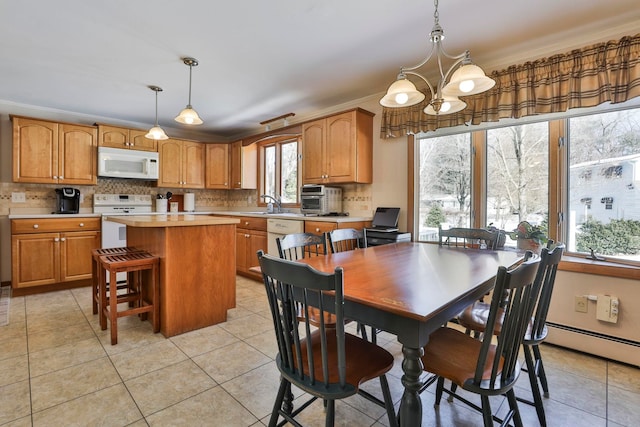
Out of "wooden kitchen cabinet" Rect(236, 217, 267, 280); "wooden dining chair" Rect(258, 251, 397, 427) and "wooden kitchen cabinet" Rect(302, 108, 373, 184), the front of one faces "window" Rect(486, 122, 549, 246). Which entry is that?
the wooden dining chair

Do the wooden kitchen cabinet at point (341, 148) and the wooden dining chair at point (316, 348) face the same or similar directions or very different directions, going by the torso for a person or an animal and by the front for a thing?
very different directions

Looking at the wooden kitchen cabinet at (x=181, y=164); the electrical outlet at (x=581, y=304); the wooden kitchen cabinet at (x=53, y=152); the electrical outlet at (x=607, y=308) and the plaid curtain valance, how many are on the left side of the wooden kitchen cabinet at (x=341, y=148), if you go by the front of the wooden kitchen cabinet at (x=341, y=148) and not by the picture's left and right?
3

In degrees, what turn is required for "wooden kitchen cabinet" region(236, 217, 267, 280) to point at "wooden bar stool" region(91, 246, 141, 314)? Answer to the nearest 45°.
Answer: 0° — it already faces it

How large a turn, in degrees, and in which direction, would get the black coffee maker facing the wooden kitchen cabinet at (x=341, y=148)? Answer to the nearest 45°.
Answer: approximately 45° to its left

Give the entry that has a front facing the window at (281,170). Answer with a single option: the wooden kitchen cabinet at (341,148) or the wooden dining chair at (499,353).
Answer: the wooden dining chair
